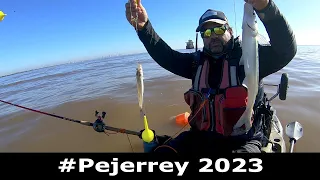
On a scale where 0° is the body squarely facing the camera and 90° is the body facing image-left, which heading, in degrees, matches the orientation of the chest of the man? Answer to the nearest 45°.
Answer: approximately 0°
